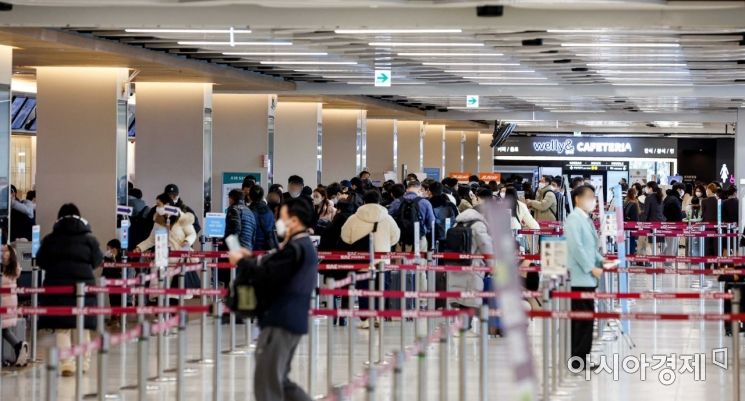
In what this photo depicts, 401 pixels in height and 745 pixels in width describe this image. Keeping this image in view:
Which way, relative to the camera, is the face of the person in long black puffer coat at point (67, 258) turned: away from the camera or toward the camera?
away from the camera

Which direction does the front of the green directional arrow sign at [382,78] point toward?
toward the camera

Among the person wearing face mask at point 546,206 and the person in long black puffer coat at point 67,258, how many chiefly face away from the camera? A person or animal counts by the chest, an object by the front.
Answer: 1

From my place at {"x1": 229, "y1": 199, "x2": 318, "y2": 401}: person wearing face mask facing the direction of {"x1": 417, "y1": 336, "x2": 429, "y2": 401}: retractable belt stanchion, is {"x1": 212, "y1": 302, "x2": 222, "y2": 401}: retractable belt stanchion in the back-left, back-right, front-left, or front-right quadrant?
back-left

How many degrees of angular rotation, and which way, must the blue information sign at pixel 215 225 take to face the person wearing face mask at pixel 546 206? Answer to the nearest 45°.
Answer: approximately 135° to its left

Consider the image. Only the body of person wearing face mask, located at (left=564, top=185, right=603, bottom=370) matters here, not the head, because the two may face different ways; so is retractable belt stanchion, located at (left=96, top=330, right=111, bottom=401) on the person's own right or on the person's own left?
on the person's own right

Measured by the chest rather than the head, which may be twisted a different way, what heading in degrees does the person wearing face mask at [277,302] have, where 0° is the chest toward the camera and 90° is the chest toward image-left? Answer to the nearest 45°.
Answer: approximately 90°

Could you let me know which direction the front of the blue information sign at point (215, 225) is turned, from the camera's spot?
facing the viewer

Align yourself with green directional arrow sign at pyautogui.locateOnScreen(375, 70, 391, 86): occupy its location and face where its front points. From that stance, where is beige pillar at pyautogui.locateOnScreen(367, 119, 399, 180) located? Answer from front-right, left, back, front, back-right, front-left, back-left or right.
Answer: back

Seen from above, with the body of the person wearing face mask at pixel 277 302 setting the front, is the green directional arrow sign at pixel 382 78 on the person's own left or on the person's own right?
on the person's own right

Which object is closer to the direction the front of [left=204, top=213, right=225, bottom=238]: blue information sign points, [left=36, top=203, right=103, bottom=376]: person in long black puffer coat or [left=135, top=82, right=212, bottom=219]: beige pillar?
the person in long black puffer coat

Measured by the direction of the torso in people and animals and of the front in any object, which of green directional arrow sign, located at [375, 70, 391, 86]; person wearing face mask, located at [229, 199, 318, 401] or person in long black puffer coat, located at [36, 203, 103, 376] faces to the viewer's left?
the person wearing face mask
